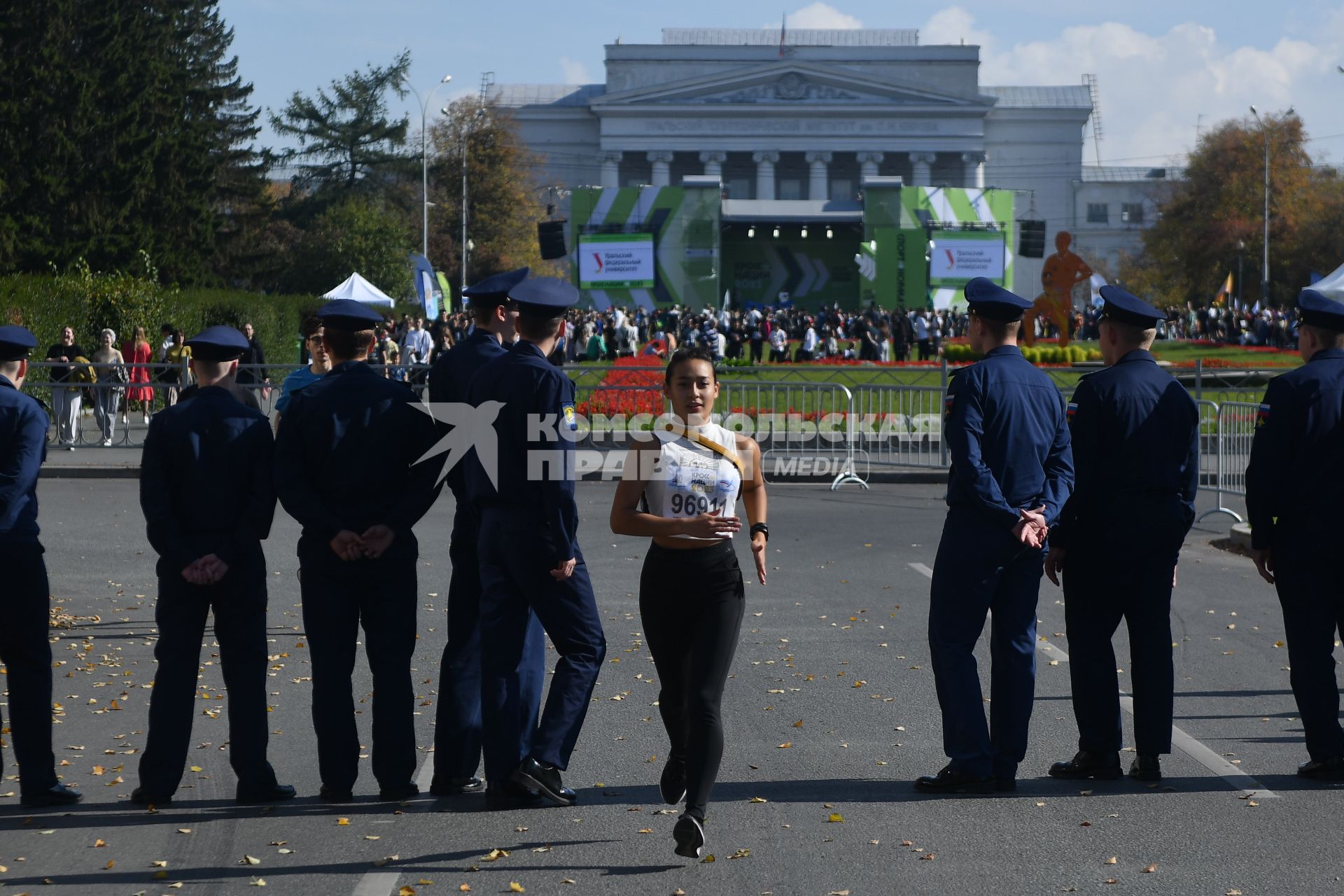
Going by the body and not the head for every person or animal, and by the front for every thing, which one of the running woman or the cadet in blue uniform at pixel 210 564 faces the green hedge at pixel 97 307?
the cadet in blue uniform

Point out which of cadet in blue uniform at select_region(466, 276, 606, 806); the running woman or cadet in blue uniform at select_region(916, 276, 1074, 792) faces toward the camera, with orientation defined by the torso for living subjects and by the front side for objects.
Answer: the running woman

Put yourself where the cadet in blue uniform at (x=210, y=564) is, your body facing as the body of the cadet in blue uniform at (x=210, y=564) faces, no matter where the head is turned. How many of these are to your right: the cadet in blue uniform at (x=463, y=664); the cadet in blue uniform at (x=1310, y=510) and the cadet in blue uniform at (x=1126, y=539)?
3

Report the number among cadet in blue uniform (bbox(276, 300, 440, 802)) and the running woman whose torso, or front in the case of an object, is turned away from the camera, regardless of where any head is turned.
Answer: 1

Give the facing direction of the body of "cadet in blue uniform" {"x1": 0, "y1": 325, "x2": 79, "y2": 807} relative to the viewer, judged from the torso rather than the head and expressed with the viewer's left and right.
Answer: facing away from the viewer and to the right of the viewer

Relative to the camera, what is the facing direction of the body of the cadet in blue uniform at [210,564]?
away from the camera

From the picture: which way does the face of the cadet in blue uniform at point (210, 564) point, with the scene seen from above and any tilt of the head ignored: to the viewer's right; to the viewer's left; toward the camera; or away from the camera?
away from the camera

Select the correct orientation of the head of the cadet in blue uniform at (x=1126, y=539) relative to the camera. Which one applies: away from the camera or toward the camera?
away from the camera

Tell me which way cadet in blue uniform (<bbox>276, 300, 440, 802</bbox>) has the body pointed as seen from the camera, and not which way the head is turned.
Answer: away from the camera

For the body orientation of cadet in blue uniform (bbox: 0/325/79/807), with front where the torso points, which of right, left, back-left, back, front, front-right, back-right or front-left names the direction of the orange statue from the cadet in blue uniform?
front

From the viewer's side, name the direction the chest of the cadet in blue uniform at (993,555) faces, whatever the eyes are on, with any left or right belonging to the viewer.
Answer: facing away from the viewer and to the left of the viewer

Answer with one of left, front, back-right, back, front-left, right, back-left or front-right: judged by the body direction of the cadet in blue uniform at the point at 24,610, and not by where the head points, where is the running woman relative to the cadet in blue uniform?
right

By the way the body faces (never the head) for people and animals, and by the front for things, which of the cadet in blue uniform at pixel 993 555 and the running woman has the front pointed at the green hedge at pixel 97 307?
the cadet in blue uniform

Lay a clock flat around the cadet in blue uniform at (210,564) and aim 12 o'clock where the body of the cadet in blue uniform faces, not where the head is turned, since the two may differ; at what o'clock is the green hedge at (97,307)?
The green hedge is roughly at 12 o'clock from the cadet in blue uniform.

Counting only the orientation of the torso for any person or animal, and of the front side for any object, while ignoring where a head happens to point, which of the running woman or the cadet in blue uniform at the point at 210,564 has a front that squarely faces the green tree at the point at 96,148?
the cadet in blue uniform

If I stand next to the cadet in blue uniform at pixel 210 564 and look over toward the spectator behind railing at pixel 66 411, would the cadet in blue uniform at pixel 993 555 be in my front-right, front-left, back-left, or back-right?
back-right

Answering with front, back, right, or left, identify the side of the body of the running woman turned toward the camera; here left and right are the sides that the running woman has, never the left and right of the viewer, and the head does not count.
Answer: front
